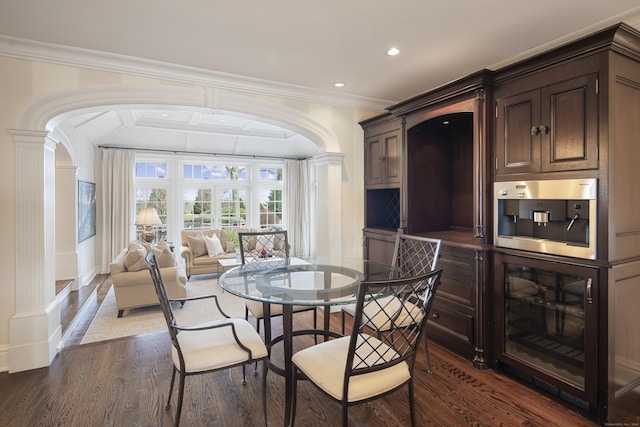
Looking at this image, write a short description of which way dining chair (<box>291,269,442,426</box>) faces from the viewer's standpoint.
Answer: facing away from the viewer and to the left of the viewer

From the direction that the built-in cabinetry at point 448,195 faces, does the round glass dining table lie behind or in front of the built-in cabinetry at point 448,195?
in front

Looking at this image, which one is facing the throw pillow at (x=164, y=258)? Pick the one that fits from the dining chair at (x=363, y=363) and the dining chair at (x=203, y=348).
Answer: the dining chair at (x=363, y=363)

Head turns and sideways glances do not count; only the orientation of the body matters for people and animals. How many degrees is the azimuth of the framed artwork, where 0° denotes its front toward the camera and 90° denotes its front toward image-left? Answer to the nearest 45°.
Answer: approximately 270°

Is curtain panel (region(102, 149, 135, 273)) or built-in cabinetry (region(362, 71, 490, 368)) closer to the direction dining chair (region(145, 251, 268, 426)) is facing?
the built-in cabinetry

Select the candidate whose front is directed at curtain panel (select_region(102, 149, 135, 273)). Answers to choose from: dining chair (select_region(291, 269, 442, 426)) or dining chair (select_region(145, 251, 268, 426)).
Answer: dining chair (select_region(291, 269, 442, 426))

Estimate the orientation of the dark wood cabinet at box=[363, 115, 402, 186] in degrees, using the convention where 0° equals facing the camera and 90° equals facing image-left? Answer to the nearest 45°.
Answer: approximately 45°

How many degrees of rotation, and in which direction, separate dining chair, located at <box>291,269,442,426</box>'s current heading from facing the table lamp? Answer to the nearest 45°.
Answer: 0° — it already faces it

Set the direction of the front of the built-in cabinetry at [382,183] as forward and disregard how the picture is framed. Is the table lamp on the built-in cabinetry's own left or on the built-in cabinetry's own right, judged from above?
on the built-in cabinetry's own right

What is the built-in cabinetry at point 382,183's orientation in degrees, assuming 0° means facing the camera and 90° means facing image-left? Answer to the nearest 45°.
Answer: approximately 45°

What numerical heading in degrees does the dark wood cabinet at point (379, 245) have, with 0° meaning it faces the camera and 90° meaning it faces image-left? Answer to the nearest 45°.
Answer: approximately 45°

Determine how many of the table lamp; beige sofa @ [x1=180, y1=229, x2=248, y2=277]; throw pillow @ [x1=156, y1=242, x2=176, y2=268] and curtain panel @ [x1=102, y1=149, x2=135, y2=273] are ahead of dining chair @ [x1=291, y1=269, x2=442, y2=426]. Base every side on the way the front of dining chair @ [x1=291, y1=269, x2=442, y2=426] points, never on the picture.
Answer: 4

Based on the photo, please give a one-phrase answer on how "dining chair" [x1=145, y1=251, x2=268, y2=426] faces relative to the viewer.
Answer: facing to the right of the viewer

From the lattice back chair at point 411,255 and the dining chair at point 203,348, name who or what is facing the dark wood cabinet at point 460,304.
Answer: the dining chair

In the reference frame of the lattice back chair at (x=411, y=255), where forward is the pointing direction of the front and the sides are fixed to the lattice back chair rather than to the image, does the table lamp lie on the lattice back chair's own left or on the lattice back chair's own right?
on the lattice back chair's own right

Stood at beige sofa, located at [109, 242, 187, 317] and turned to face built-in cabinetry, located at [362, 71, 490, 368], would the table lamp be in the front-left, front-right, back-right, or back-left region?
back-left
